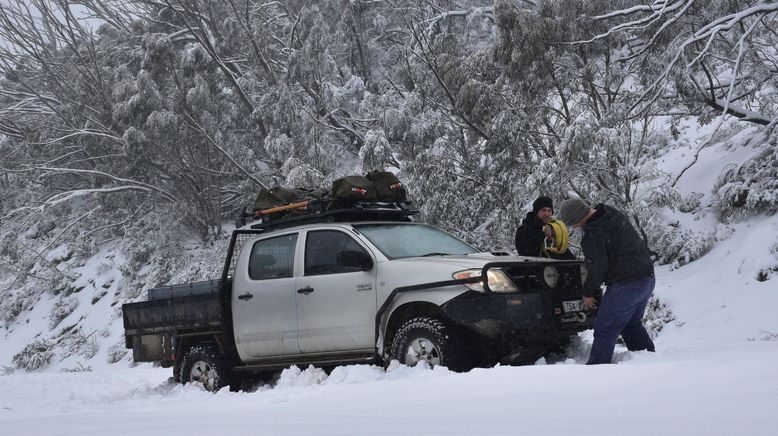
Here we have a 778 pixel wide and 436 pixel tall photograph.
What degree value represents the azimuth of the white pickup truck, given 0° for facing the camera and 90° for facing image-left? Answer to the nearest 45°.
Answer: approximately 315°

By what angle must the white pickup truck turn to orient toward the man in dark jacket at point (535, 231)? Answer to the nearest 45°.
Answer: approximately 90° to its left
